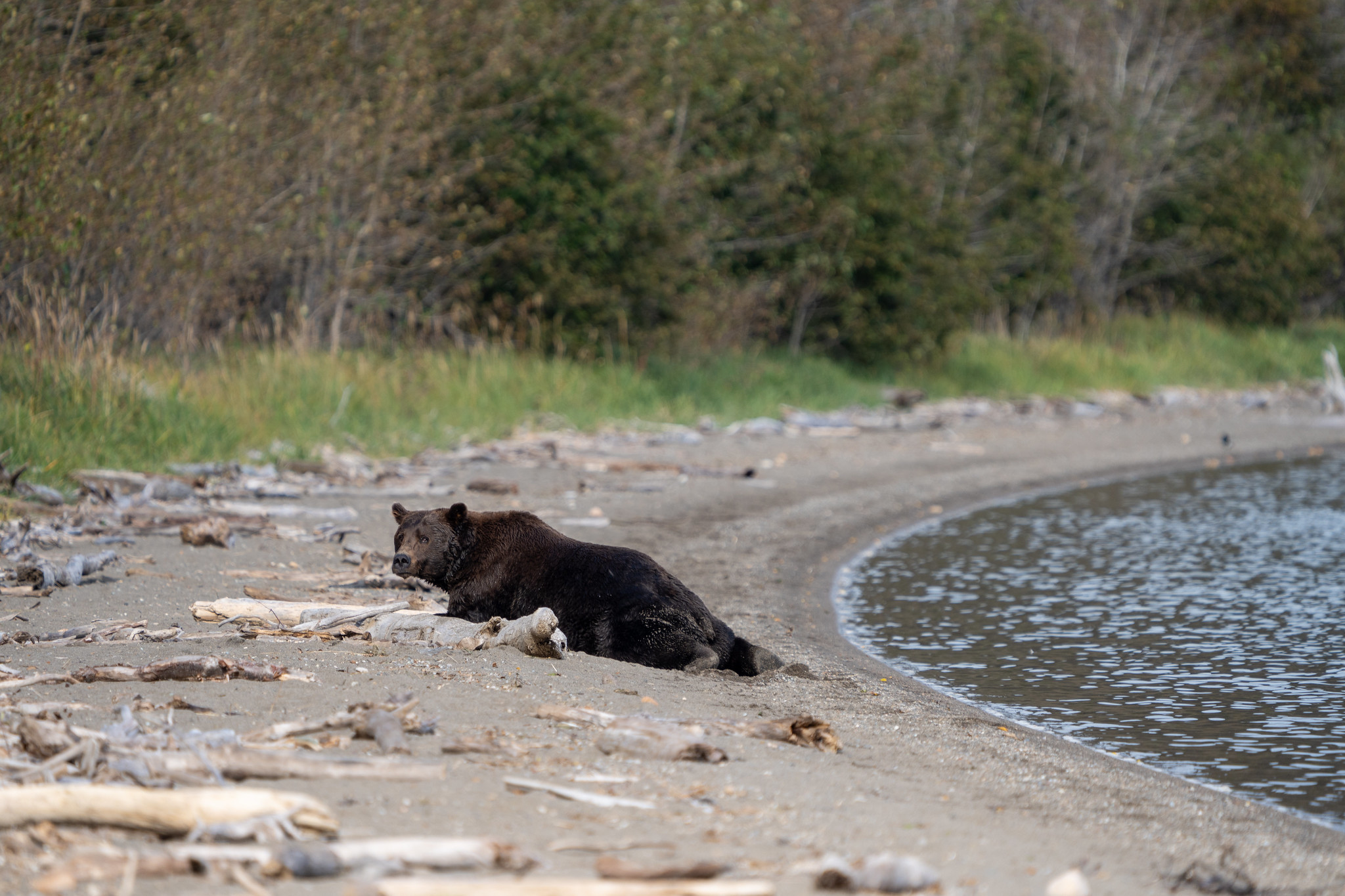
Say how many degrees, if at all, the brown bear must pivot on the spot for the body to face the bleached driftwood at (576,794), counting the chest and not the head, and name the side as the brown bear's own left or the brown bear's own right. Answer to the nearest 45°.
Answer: approximately 90° to the brown bear's own left

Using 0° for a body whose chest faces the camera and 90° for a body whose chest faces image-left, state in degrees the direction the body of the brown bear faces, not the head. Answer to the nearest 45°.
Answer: approximately 90°

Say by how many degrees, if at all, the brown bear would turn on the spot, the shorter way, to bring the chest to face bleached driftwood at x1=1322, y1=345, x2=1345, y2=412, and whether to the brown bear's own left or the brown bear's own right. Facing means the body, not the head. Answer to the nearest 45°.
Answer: approximately 135° to the brown bear's own right

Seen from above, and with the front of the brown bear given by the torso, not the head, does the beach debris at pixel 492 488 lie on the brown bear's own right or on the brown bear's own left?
on the brown bear's own right

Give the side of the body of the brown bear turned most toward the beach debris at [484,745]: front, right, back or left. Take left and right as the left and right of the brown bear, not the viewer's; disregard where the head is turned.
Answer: left

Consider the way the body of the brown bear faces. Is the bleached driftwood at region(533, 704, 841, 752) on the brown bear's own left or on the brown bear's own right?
on the brown bear's own left

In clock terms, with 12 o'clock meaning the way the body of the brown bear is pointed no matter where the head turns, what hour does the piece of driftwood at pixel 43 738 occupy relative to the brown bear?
The piece of driftwood is roughly at 10 o'clock from the brown bear.

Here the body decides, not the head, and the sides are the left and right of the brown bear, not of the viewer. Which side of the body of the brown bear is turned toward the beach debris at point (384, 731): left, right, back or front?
left

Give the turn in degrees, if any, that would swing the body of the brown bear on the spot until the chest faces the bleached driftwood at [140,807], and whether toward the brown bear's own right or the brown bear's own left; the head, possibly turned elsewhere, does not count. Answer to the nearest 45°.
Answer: approximately 90° to the brown bear's own left

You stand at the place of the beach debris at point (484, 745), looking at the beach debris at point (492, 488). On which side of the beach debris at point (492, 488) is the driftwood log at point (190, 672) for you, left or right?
left
